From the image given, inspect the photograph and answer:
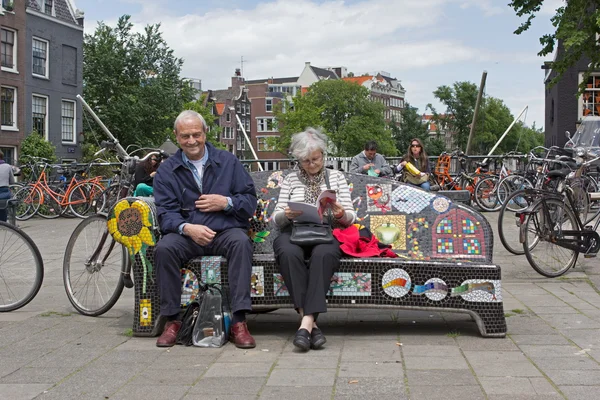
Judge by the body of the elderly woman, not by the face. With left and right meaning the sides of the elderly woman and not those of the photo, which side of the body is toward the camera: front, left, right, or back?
front

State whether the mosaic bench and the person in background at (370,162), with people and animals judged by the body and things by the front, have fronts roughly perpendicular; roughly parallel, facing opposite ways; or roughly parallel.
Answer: roughly parallel

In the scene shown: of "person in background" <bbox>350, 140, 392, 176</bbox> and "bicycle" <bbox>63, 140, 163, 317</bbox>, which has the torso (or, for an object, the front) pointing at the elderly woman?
the person in background

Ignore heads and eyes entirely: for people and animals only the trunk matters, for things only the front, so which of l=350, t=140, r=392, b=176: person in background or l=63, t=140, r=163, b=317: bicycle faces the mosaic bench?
the person in background

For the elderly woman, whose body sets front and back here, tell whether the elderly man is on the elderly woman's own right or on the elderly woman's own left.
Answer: on the elderly woman's own right

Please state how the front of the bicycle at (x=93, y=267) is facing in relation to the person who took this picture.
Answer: facing the viewer and to the left of the viewer

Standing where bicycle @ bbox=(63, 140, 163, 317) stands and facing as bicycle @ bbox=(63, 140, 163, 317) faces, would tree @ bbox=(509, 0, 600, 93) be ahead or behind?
behind

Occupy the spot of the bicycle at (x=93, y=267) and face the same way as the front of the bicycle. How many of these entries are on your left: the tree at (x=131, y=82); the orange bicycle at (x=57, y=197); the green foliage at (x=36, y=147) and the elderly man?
1

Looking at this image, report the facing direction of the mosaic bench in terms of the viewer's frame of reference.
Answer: facing the viewer

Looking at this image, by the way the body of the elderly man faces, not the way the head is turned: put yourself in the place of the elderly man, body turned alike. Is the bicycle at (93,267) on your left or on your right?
on your right

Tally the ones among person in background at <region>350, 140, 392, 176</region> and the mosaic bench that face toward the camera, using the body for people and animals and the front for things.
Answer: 2

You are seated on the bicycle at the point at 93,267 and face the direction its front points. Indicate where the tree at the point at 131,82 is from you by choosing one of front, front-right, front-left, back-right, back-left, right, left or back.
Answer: back-right

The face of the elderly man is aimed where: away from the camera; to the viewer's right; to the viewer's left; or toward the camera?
toward the camera

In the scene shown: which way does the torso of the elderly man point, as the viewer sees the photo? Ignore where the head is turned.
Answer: toward the camera

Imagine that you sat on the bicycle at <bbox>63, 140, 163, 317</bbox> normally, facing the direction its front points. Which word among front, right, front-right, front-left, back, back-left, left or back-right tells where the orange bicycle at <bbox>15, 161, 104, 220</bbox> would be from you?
back-right

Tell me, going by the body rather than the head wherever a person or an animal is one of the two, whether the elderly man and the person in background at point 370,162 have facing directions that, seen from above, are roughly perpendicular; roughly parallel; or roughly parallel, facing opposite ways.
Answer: roughly parallel
